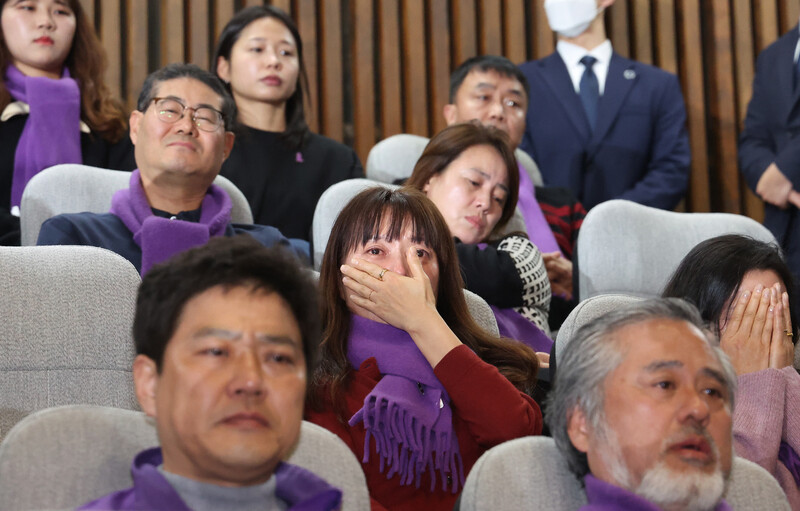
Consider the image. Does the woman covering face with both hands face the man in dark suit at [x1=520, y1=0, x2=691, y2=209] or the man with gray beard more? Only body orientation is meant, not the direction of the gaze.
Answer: the man with gray beard

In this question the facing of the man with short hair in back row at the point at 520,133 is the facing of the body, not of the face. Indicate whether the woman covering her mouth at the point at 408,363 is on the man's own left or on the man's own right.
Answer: on the man's own right

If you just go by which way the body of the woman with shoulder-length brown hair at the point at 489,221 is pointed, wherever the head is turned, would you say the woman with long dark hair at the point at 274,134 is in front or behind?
behind

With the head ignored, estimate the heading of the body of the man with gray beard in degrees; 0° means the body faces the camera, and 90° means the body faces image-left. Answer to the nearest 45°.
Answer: approximately 315°
